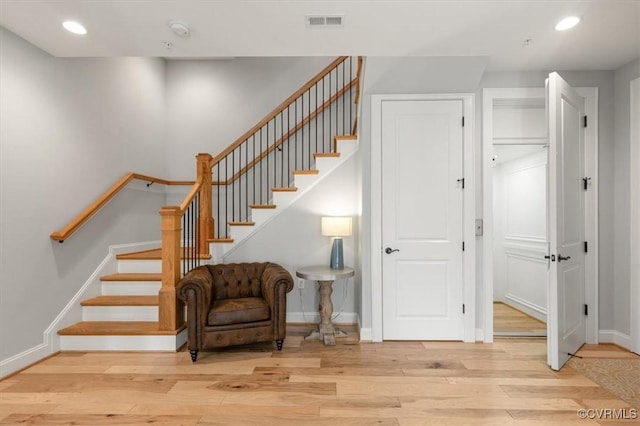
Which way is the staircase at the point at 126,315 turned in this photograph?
toward the camera

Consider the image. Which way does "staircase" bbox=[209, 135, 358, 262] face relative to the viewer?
to the viewer's left

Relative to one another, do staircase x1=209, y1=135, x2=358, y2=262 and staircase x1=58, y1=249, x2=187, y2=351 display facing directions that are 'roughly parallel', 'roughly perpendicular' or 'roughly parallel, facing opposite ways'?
roughly perpendicular

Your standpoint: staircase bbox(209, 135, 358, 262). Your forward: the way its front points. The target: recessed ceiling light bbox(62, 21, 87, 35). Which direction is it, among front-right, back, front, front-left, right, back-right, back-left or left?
front-left

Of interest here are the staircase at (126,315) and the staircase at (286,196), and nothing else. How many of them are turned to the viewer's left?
1
